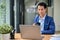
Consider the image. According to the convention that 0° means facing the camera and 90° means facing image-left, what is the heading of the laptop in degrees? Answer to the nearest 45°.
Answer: approximately 180°
